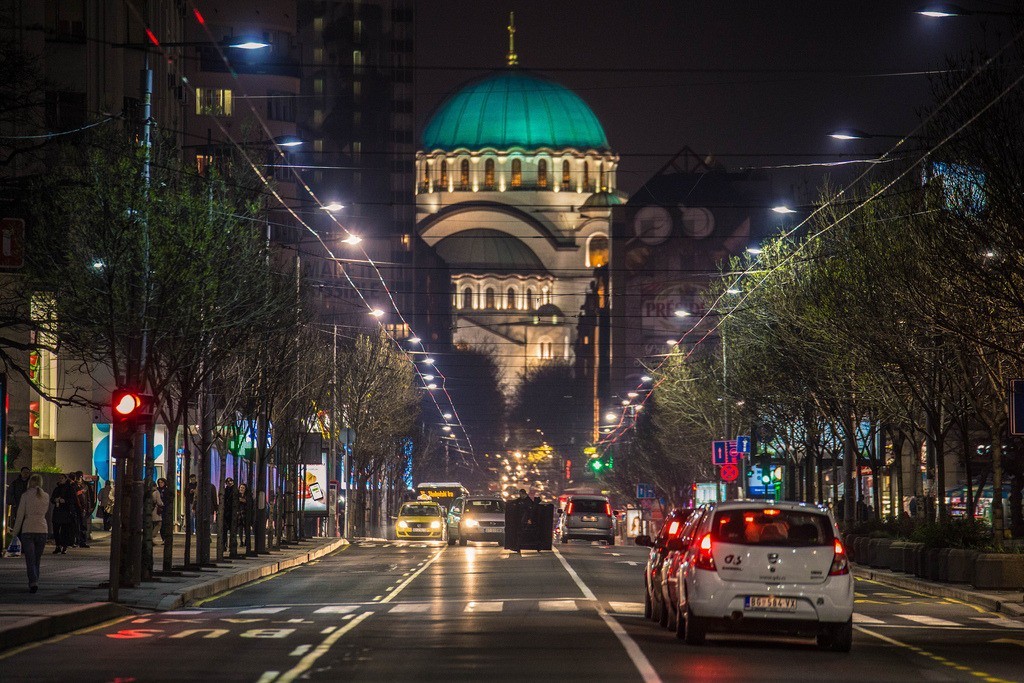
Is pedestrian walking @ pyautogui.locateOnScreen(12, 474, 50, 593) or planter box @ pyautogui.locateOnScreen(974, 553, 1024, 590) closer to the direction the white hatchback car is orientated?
the planter box

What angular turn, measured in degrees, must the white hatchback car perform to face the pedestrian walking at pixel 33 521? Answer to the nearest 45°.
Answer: approximately 45° to its left

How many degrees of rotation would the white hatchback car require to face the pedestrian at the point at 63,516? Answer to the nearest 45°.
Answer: approximately 45° to its left

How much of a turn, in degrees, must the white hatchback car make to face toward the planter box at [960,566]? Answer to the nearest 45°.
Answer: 0° — it already faces it

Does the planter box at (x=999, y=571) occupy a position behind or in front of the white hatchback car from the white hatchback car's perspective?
in front

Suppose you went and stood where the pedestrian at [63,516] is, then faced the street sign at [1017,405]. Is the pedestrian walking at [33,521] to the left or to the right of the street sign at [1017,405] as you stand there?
right

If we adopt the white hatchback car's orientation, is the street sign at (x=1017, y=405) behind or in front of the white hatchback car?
in front

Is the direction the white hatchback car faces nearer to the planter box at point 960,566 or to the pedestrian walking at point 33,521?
the planter box

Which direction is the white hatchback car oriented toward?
away from the camera
